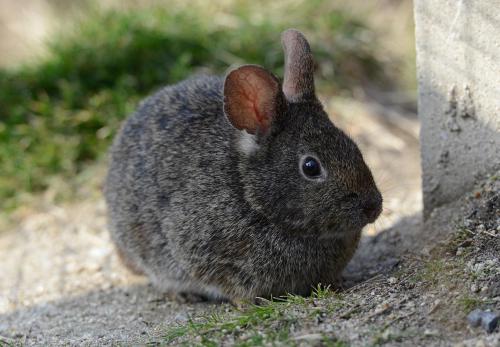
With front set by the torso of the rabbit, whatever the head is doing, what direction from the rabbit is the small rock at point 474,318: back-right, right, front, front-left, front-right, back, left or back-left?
front-right

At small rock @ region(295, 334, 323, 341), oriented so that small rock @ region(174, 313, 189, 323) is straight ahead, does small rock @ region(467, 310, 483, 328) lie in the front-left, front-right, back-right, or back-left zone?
back-right

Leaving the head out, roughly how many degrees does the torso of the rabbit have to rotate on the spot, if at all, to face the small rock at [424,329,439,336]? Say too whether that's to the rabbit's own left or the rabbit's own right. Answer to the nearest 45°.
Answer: approximately 45° to the rabbit's own right

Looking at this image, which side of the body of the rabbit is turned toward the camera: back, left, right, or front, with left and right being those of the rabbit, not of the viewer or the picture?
right

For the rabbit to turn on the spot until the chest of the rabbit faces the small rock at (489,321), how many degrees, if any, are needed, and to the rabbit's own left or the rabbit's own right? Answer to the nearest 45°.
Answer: approximately 45° to the rabbit's own right
